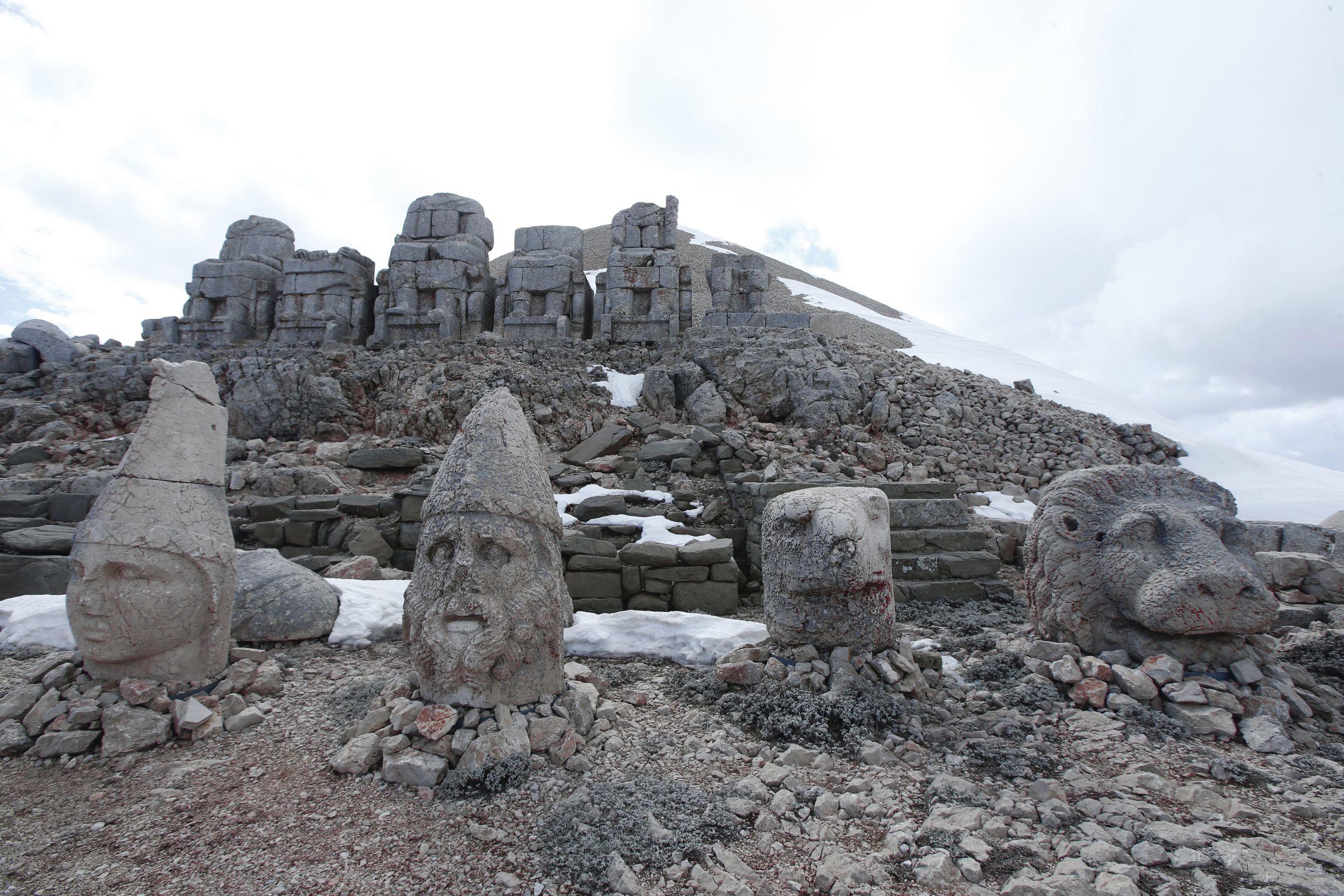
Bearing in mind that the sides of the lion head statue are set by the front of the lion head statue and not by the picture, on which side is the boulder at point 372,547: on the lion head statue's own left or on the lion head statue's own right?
on the lion head statue's own right

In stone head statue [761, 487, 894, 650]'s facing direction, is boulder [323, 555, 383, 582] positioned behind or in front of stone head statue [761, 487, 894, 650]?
behind

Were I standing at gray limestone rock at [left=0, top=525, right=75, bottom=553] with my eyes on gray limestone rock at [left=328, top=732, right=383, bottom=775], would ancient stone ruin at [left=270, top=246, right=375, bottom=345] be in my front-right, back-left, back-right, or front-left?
back-left

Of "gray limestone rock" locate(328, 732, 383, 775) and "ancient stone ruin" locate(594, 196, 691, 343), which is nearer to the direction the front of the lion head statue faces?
the gray limestone rock

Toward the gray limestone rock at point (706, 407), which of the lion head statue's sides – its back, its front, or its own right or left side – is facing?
back

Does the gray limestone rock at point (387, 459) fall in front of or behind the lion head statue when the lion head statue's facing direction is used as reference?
behind

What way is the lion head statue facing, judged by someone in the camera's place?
facing the viewer and to the right of the viewer

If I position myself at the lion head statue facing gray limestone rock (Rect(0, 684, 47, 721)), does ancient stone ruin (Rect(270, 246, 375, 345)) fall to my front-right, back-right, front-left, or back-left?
front-right

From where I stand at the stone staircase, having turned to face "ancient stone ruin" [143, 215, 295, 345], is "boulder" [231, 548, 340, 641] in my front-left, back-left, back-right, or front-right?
front-left

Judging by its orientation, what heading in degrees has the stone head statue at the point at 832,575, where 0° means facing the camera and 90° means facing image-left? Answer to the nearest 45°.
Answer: approximately 315°

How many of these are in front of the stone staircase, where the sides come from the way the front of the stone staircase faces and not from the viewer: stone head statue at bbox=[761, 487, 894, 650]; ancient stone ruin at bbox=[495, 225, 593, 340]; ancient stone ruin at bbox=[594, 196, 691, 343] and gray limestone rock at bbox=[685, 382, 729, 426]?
1

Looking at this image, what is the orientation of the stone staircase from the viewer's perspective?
toward the camera

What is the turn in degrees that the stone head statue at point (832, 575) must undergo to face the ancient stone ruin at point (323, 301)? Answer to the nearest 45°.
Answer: approximately 180°

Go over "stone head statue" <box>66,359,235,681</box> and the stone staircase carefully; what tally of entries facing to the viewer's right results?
0

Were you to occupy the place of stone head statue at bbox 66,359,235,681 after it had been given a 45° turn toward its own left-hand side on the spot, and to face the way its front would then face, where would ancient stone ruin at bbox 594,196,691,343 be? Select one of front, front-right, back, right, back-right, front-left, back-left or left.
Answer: back-left

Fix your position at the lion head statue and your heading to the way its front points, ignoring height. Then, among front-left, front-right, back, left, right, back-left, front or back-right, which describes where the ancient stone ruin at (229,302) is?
back-right

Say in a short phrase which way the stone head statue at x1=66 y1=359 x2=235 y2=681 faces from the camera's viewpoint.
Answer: facing the viewer and to the left of the viewer

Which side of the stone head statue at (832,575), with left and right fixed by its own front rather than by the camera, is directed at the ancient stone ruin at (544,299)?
back

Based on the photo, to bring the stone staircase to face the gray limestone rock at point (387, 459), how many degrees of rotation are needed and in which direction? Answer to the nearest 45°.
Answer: approximately 90° to its right
